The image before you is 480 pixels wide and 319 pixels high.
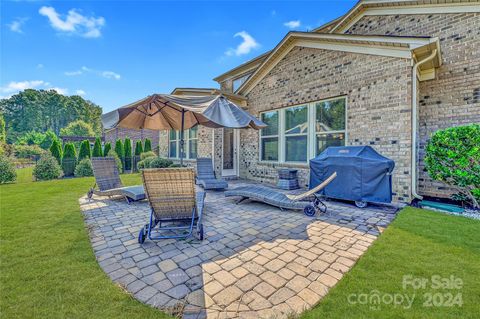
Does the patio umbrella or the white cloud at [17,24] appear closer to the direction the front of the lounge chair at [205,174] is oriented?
the patio umbrella

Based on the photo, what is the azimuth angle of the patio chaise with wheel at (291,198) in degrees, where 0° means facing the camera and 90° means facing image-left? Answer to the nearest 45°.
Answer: approximately 135°

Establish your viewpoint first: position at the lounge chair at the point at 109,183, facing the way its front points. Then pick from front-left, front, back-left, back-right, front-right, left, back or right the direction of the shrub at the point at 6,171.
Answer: back

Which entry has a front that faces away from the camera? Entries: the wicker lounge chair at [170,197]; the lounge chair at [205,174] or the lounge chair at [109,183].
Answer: the wicker lounge chair

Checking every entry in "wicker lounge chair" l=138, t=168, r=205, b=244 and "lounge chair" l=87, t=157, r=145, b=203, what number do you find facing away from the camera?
1

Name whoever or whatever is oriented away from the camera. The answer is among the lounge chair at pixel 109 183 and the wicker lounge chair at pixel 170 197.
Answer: the wicker lounge chair

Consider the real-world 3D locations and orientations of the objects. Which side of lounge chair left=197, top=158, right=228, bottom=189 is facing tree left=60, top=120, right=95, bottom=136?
back

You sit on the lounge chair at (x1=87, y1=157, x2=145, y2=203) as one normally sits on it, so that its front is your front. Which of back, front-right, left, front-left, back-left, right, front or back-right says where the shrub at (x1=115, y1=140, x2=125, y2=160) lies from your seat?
back-left

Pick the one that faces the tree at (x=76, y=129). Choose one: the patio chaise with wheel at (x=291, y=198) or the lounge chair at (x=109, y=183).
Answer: the patio chaise with wheel

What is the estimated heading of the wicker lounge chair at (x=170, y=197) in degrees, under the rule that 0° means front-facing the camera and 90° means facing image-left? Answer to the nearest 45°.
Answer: approximately 180°

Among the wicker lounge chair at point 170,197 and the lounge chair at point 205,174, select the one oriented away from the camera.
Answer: the wicker lounge chair
